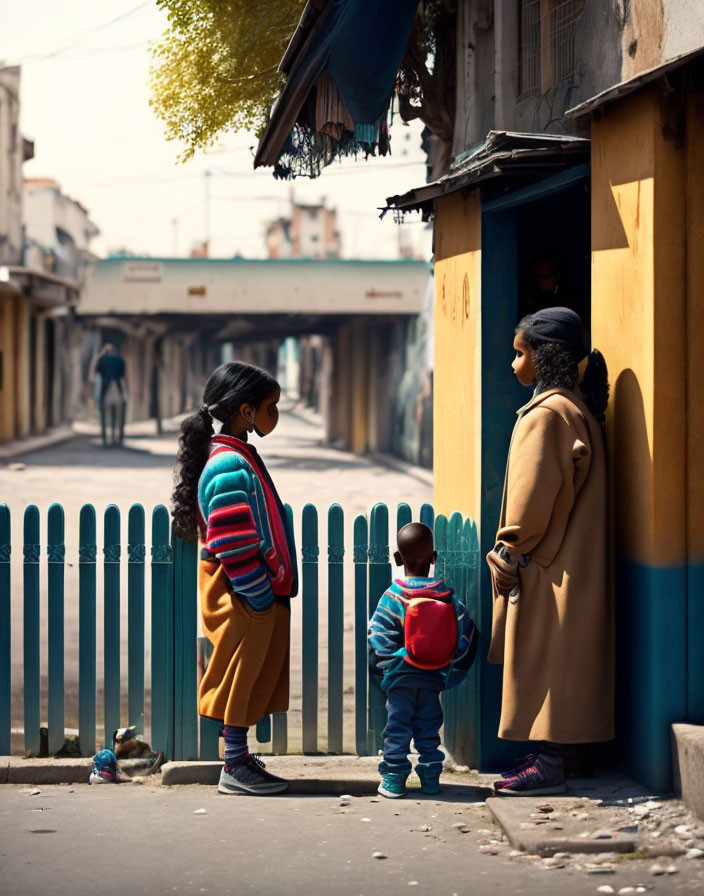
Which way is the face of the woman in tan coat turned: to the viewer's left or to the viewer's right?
to the viewer's left

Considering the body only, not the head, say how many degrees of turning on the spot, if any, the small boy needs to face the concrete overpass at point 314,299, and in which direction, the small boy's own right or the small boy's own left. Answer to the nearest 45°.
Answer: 0° — they already face it

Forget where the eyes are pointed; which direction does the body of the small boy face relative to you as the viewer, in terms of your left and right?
facing away from the viewer

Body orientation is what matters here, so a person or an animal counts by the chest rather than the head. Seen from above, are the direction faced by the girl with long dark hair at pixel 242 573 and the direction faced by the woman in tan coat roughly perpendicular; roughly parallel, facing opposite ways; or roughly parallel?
roughly parallel, facing opposite ways

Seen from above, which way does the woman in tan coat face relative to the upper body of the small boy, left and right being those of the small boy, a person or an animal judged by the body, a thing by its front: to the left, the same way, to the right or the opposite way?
to the left

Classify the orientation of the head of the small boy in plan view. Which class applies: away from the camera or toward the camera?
away from the camera

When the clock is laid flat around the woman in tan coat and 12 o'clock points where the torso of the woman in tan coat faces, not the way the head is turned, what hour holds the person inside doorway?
The person inside doorway is roughly at 3 o'clock from the woman in tan coat.

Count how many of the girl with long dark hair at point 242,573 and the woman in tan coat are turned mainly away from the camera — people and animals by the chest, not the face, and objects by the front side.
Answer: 0

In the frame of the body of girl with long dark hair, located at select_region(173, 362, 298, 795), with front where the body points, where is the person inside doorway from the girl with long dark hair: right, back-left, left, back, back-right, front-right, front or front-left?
front-left

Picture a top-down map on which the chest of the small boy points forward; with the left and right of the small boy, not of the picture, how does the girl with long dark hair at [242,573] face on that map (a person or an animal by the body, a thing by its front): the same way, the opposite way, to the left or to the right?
to the right

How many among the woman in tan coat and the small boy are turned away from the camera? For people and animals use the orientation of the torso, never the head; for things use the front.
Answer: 1

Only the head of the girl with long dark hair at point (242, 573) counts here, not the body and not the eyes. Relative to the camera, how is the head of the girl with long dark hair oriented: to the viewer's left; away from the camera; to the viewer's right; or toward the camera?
to the viewer's right

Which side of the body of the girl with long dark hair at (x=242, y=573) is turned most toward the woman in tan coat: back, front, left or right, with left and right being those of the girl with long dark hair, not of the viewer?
front

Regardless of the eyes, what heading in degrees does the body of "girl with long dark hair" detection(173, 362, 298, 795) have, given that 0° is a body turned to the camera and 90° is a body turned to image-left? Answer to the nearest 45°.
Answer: approximately 270°

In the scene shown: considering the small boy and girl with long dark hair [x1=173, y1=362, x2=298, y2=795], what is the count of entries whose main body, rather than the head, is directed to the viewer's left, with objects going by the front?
0

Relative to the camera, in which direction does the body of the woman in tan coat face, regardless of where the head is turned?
to the viewer's left

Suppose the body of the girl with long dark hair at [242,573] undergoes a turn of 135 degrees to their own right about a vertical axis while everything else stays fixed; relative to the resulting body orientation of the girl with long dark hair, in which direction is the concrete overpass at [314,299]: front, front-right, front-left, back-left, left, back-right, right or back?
back-right

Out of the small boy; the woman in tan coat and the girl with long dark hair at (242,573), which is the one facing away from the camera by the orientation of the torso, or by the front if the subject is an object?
the small boy
